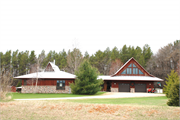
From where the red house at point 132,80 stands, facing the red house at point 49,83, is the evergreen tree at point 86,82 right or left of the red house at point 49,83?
left

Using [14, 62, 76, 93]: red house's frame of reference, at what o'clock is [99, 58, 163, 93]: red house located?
[99, 58, 163, 93]: red house is roughly at 9 o'clock from [14, 62, 76, 93]: red house.

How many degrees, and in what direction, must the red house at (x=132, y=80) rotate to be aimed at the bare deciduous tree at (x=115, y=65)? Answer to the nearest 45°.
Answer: approximately 180°

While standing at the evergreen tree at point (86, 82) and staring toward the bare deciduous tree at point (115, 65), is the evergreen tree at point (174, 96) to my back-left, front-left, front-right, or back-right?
back-right

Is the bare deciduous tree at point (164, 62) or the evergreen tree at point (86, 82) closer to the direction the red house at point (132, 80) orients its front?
the evergreen tree

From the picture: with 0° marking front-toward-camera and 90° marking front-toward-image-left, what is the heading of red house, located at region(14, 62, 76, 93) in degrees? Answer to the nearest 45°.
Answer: approximately 0°

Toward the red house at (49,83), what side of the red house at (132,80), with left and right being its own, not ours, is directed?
right

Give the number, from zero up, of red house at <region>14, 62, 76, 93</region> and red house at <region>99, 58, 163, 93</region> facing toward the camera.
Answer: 2

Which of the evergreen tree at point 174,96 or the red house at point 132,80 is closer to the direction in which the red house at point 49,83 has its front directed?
the evergreen tree

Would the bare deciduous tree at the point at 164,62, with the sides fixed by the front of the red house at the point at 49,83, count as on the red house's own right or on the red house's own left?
on the red house's own left
